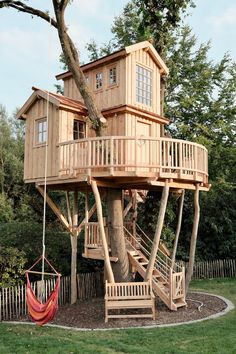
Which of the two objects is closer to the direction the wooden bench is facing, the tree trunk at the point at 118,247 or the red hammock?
the red hammock

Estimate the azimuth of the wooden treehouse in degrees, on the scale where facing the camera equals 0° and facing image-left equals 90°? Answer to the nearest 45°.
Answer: approximately 315°

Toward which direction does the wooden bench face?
toward the camera

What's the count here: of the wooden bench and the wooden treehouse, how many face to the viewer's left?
0

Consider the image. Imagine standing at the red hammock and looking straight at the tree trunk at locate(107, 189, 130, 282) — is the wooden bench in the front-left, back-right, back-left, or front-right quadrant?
front-right

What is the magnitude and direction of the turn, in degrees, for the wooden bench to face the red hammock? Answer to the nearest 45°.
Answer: approximately 45° to its right
